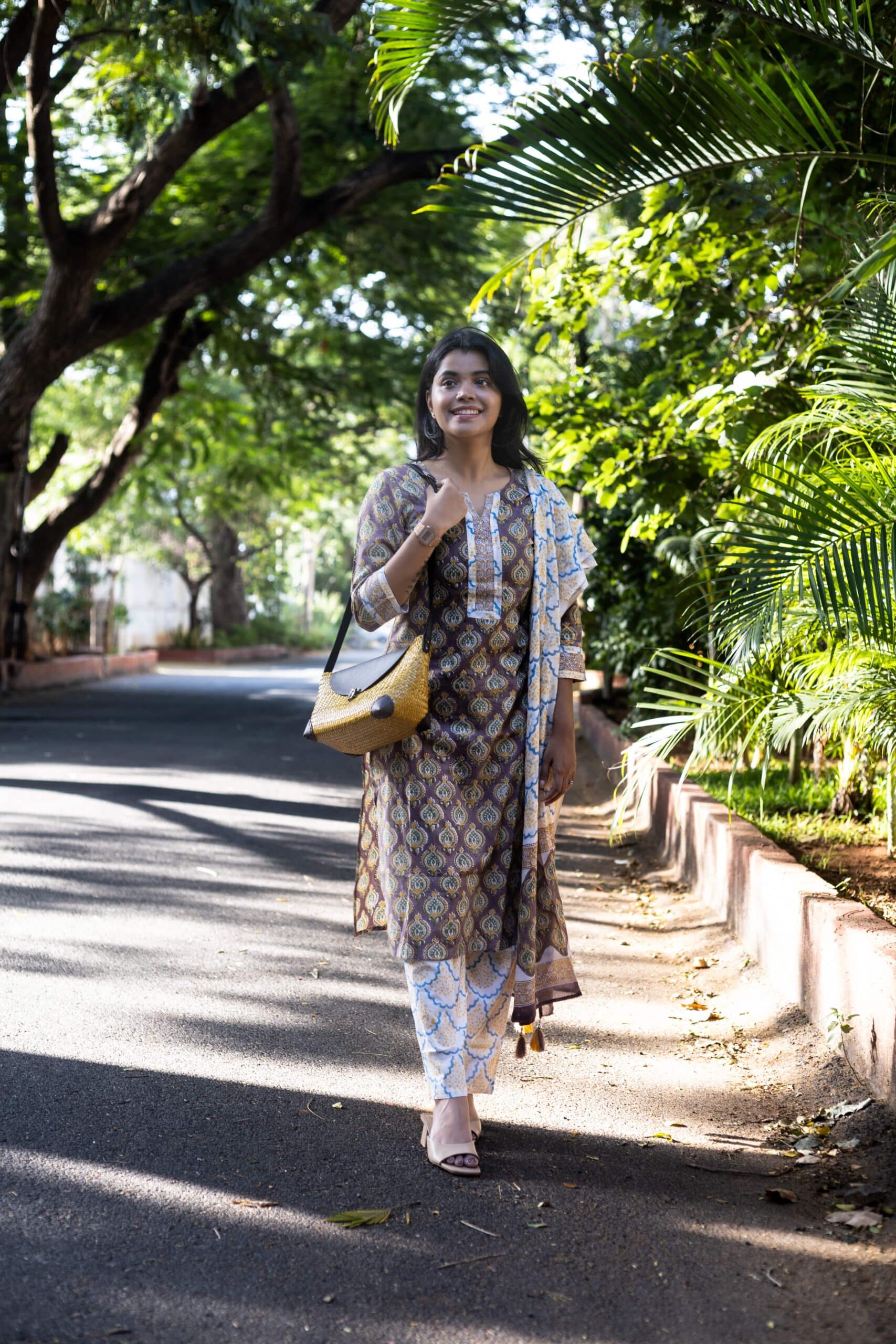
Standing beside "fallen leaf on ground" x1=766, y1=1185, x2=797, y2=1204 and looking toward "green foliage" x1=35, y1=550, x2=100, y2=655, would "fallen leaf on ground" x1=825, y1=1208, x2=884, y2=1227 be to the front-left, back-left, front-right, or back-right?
back-right

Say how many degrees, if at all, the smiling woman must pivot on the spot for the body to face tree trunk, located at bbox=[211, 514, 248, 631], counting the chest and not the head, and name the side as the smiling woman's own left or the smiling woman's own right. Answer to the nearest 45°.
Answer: approximately 180°

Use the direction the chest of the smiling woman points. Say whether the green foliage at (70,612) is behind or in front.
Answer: behind

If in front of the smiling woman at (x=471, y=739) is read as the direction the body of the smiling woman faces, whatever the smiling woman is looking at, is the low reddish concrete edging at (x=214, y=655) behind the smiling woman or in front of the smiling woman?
behind

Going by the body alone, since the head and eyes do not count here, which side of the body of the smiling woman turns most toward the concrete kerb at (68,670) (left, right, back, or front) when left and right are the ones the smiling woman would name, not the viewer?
back

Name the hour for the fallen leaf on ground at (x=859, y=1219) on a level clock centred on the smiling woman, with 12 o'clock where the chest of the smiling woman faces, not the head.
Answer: The fallen leaf on ground is roughly at 10 o'clock from the smiling woman.

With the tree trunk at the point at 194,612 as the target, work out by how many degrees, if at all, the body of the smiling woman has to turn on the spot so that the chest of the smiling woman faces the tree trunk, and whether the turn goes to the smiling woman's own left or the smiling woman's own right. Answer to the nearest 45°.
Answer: approximately 180°

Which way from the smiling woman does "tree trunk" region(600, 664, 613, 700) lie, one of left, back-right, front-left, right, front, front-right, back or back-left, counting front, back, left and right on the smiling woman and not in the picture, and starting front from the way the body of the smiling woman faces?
back

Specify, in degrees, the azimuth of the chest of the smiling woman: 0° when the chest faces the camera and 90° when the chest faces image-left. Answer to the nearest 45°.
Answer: approximately 0°

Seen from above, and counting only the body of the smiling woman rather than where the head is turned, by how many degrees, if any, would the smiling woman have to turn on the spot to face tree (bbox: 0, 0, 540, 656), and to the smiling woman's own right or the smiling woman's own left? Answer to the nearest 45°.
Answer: approximately 180°
